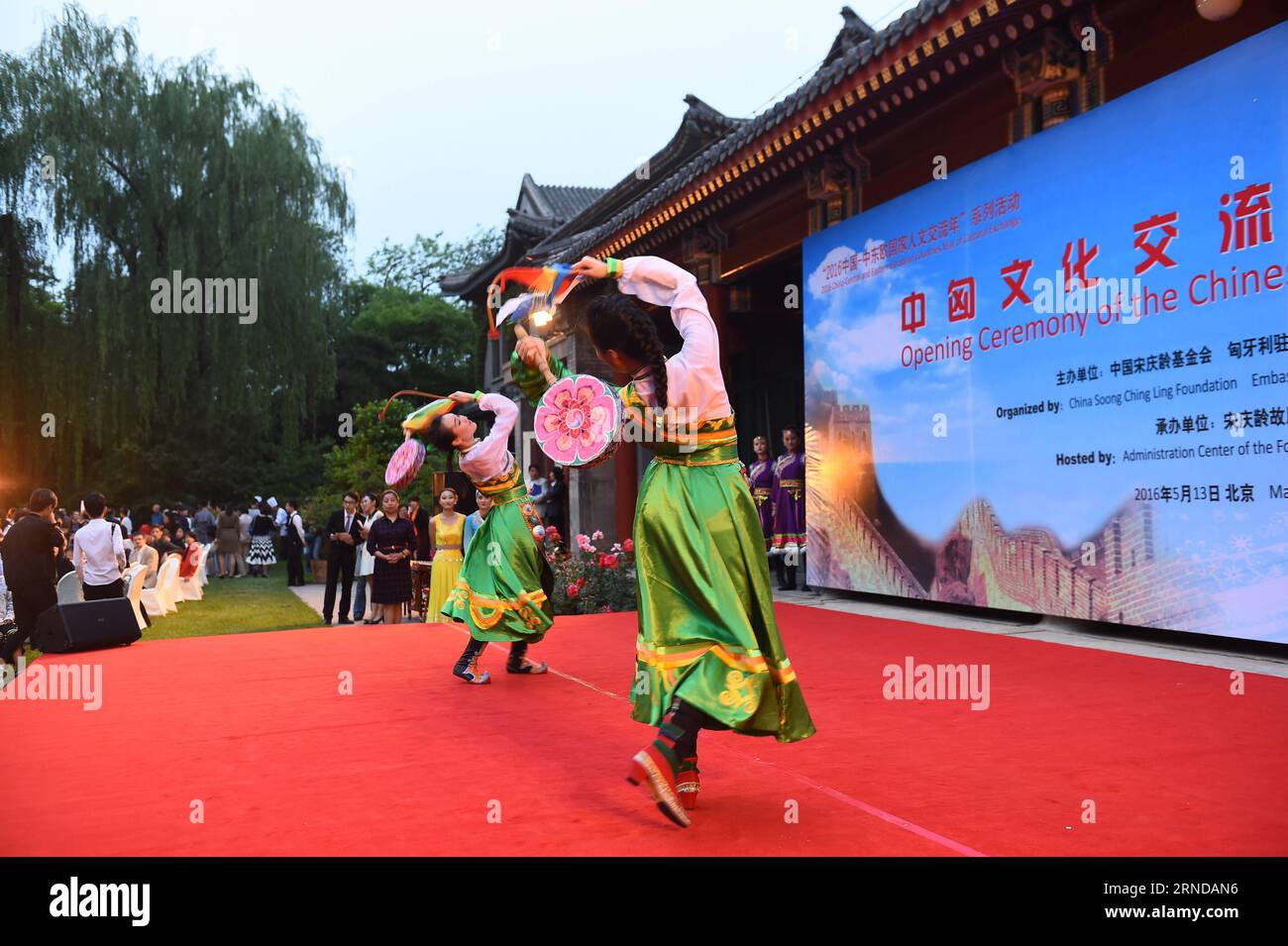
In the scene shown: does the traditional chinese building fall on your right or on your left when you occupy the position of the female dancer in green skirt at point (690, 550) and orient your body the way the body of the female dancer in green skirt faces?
on your right

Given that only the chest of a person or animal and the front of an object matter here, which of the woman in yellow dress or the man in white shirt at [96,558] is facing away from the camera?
the man in white shirt

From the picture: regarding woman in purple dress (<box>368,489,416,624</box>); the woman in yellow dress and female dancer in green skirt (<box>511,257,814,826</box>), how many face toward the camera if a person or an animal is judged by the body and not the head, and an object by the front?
2

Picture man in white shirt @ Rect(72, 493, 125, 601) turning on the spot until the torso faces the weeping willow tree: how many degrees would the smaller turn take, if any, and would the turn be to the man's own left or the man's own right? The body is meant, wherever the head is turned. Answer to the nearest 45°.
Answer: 0° — they already face it

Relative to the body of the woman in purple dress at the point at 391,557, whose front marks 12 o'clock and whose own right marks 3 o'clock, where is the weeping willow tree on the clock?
The weeping willow tree is roughly at 5 o'clock from the woman in purple dress.

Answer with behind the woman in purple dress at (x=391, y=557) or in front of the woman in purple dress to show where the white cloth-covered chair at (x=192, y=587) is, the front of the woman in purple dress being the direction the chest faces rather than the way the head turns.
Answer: behind

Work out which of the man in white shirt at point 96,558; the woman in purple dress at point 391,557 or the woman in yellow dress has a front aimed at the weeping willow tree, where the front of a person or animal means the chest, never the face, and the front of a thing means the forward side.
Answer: the man in white shirt

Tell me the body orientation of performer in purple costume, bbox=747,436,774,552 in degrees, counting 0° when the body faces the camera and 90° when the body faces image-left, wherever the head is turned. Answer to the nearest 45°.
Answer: approximately 45°

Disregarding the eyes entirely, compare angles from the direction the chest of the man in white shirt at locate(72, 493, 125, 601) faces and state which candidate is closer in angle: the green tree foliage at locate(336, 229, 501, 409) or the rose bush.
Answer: the green tree foliage

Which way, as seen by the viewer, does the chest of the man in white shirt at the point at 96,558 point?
away from the camera
